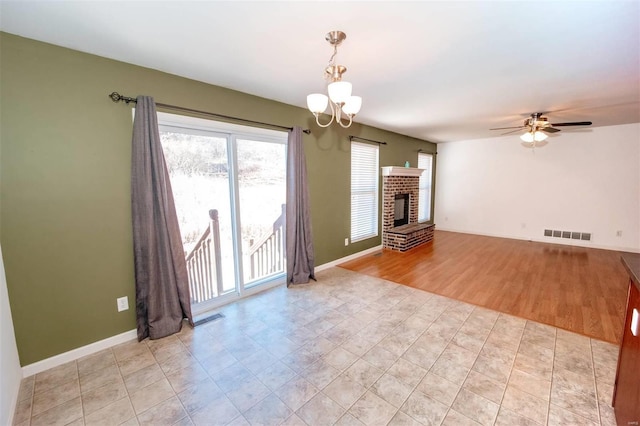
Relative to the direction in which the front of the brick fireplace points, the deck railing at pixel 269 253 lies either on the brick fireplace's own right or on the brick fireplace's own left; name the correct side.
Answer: on the brick fireplace's own right

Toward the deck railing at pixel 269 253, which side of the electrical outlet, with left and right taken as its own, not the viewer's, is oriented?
left

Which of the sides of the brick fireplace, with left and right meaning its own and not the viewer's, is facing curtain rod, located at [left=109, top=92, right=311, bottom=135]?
right

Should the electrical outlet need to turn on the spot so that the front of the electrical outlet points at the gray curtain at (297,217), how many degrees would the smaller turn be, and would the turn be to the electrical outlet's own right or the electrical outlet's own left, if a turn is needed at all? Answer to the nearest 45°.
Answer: approximately 90° to the electrical outlet's own left

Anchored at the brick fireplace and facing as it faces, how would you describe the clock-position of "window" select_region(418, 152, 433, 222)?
The window is roughly at 8 o'clock from the brick fireplace.

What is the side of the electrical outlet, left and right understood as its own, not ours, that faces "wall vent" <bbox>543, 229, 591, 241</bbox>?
left
